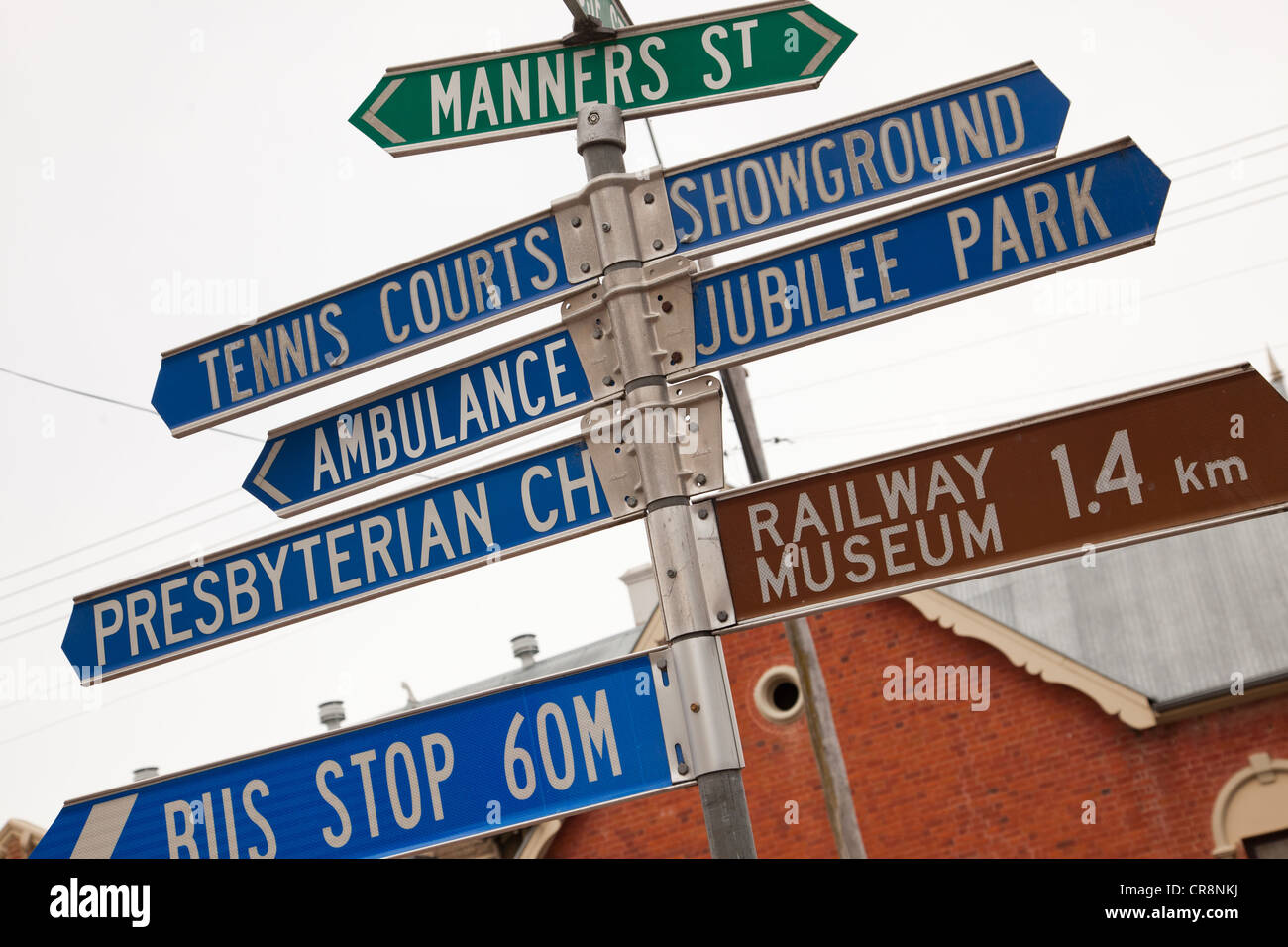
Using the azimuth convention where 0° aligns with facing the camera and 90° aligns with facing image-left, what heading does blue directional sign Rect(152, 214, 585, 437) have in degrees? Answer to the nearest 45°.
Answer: approximately 0°

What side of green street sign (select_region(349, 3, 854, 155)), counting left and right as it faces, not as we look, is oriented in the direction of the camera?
front

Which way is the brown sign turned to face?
toward the camera

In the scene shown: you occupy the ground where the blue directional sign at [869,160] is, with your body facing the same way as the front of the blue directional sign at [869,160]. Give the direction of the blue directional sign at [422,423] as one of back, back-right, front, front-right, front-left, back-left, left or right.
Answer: right

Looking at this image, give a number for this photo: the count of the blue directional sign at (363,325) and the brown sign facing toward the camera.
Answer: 2
